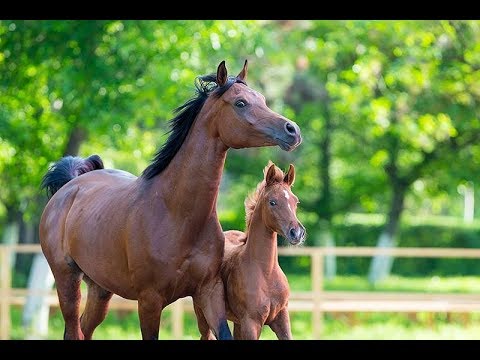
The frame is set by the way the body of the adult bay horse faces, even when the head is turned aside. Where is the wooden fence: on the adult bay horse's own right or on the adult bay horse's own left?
on the adult bay horse's own left

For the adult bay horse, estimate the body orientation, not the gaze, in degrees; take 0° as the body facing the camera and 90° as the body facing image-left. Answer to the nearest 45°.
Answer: approximately 315°

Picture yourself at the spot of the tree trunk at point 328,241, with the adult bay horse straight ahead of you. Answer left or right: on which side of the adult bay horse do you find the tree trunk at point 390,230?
left

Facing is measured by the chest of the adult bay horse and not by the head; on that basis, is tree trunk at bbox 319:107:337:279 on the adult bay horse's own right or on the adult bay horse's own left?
on the adult bay horse's own left
